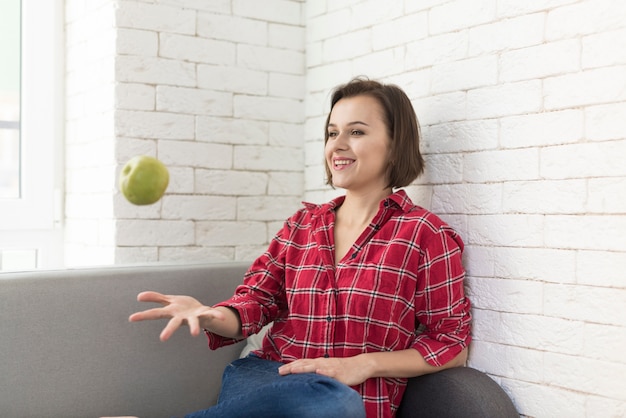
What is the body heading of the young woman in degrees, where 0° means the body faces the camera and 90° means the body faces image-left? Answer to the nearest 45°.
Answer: approximately 45°

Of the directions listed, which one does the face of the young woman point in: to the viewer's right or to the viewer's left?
to the viewer's left

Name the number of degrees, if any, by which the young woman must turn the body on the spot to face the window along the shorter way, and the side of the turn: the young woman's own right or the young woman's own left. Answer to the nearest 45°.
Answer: approximately 90° to the young woman's own right

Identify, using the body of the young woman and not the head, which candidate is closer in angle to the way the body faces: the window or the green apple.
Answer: the green apple
